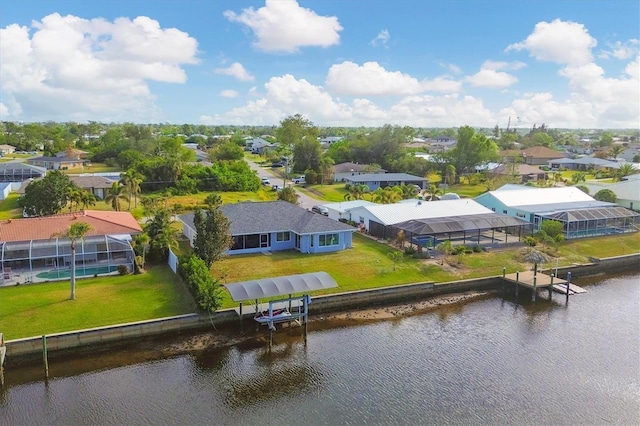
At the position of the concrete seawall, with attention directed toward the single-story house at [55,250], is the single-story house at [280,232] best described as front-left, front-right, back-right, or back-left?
front-right

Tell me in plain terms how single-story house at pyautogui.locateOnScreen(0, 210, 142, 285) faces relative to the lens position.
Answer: facing away from the viewer

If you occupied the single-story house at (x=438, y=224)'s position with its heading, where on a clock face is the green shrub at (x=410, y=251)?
The green shrub is roughly at 8 o'clock from the single-story house.

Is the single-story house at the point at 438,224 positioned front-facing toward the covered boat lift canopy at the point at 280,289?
no

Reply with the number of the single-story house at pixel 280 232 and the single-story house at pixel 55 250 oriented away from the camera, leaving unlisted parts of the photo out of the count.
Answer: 2

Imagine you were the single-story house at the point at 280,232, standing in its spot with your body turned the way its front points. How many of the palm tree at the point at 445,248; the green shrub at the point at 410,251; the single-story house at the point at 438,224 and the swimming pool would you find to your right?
3

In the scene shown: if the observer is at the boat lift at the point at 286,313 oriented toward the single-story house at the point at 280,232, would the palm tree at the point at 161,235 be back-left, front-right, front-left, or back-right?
front-left

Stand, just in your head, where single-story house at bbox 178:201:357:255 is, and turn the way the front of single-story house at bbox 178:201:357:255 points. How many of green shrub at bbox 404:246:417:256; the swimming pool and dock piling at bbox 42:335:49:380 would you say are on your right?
1

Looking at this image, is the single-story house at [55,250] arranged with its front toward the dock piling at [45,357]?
no

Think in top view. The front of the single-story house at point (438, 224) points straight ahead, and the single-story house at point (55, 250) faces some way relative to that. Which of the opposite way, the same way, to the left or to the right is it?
the same way

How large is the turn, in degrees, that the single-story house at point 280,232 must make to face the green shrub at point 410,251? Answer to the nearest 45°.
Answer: approximately 90° to its right

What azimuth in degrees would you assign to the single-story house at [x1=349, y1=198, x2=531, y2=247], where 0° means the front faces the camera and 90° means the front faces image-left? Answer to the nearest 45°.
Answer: approximately 135°

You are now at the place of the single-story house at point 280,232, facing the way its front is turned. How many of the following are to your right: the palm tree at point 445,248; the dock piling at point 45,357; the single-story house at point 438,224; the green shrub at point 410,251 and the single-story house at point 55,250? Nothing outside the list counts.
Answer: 3

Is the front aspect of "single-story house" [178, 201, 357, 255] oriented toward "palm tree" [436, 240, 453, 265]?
no

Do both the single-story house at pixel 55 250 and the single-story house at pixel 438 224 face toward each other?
no

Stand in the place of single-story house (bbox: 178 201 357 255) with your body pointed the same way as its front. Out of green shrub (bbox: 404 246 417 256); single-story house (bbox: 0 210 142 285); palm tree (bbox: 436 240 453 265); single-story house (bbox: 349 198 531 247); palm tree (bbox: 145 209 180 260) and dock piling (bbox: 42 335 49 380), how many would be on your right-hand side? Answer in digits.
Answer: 3

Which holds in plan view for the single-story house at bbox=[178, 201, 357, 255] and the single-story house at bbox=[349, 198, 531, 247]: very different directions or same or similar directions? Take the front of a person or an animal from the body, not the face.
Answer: same or similar directions

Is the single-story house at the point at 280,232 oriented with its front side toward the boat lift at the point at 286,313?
no

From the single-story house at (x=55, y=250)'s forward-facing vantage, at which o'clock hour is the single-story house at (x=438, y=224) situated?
the single-story house at (x=438, y=224) is roughly at 3 o'clock from the single-story house at (x=55, y=250).

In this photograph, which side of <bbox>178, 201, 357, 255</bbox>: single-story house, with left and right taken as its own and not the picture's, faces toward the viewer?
back

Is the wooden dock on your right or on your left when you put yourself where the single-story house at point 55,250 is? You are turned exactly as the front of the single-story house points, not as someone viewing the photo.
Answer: on your right

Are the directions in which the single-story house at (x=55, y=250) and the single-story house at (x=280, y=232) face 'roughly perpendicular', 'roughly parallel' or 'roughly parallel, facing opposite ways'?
roughly parallel
